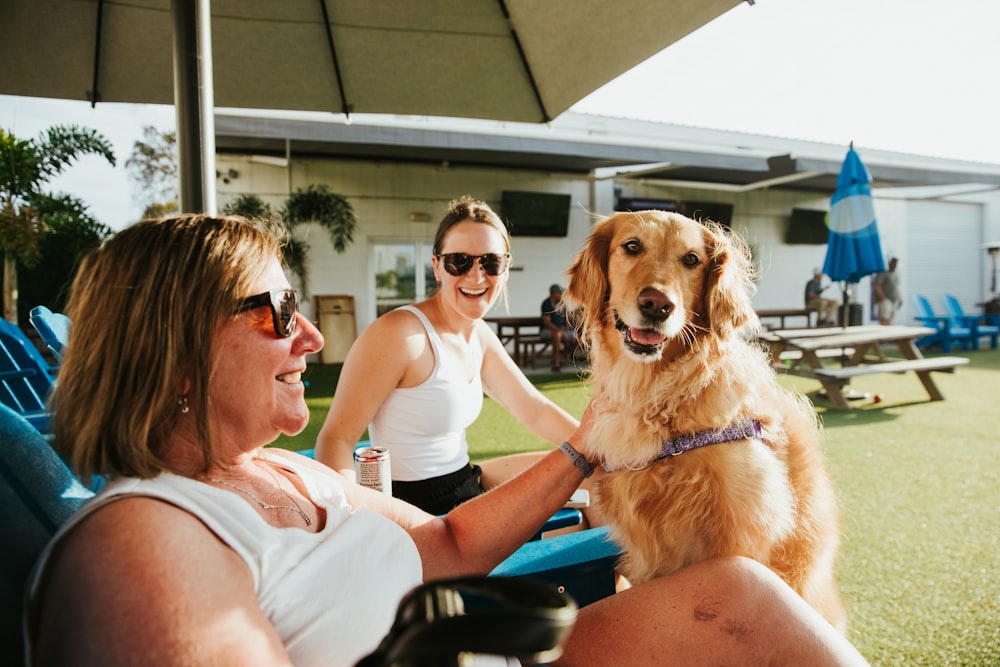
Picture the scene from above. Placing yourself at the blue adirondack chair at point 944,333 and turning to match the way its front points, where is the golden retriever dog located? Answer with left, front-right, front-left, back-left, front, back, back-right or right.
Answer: front-right

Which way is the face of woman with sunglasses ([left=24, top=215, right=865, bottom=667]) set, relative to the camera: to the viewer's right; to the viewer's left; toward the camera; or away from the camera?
to the viewer's right

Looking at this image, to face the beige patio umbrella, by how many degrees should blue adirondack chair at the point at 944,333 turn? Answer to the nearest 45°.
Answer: approximately 45° to its right

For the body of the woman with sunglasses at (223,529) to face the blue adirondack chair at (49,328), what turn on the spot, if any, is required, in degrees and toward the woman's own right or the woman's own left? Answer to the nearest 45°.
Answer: approximately 135° to the woman's own left

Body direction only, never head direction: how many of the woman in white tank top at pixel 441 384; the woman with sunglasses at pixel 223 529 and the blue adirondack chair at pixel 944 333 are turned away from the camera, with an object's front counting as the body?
0

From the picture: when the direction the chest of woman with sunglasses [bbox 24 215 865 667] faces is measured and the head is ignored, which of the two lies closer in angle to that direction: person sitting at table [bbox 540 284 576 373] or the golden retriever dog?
the golden retriever dog

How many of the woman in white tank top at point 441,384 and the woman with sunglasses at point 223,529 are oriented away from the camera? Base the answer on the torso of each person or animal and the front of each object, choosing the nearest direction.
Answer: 0

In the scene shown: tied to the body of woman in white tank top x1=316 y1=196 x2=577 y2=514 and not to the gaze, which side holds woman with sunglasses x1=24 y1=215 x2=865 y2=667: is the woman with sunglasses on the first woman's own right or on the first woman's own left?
on the first woman's own right

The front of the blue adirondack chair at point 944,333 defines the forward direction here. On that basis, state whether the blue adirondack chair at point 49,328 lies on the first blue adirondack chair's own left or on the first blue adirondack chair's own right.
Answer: on the first blue adirondack chair's own right

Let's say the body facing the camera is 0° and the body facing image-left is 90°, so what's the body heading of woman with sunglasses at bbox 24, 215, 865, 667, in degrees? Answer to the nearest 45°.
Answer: approximately 270°

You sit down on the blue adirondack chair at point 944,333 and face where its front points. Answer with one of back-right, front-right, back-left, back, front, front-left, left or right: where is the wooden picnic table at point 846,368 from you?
front-right

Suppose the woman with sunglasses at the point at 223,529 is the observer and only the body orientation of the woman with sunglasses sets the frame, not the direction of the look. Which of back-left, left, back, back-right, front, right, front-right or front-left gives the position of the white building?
left

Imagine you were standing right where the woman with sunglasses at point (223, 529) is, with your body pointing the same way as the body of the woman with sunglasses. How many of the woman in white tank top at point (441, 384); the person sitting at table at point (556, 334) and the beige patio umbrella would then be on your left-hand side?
3

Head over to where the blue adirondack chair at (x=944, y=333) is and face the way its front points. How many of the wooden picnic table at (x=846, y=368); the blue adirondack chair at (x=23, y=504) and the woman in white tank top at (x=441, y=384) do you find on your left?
0

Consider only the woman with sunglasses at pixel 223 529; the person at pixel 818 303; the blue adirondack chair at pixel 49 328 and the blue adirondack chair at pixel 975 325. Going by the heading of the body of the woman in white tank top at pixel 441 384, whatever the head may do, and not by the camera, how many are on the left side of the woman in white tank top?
2

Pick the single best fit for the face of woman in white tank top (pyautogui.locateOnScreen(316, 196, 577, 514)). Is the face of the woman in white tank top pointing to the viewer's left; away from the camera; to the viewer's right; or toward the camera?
toward the camera

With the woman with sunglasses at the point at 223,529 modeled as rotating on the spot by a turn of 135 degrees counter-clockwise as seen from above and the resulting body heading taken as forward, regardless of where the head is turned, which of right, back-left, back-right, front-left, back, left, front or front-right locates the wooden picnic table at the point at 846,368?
right

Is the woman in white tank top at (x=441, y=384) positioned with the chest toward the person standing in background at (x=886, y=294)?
no

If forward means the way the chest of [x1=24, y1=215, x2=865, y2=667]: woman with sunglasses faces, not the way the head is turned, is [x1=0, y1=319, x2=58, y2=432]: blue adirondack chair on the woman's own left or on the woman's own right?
on the woman's own left
